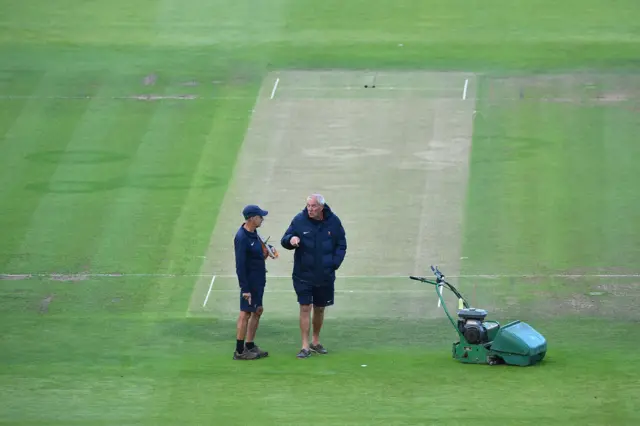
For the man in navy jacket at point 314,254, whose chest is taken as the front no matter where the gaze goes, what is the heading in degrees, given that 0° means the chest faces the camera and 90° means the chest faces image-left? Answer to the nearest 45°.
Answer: approximately 0°

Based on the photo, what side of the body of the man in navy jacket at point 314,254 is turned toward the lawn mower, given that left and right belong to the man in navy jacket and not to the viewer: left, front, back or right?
left

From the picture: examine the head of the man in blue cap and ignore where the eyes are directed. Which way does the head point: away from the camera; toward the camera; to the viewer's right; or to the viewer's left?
to the viewer's right

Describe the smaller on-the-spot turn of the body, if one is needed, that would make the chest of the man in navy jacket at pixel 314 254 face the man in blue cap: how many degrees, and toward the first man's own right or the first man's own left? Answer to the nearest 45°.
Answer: approximately 90° to the first man's own right
